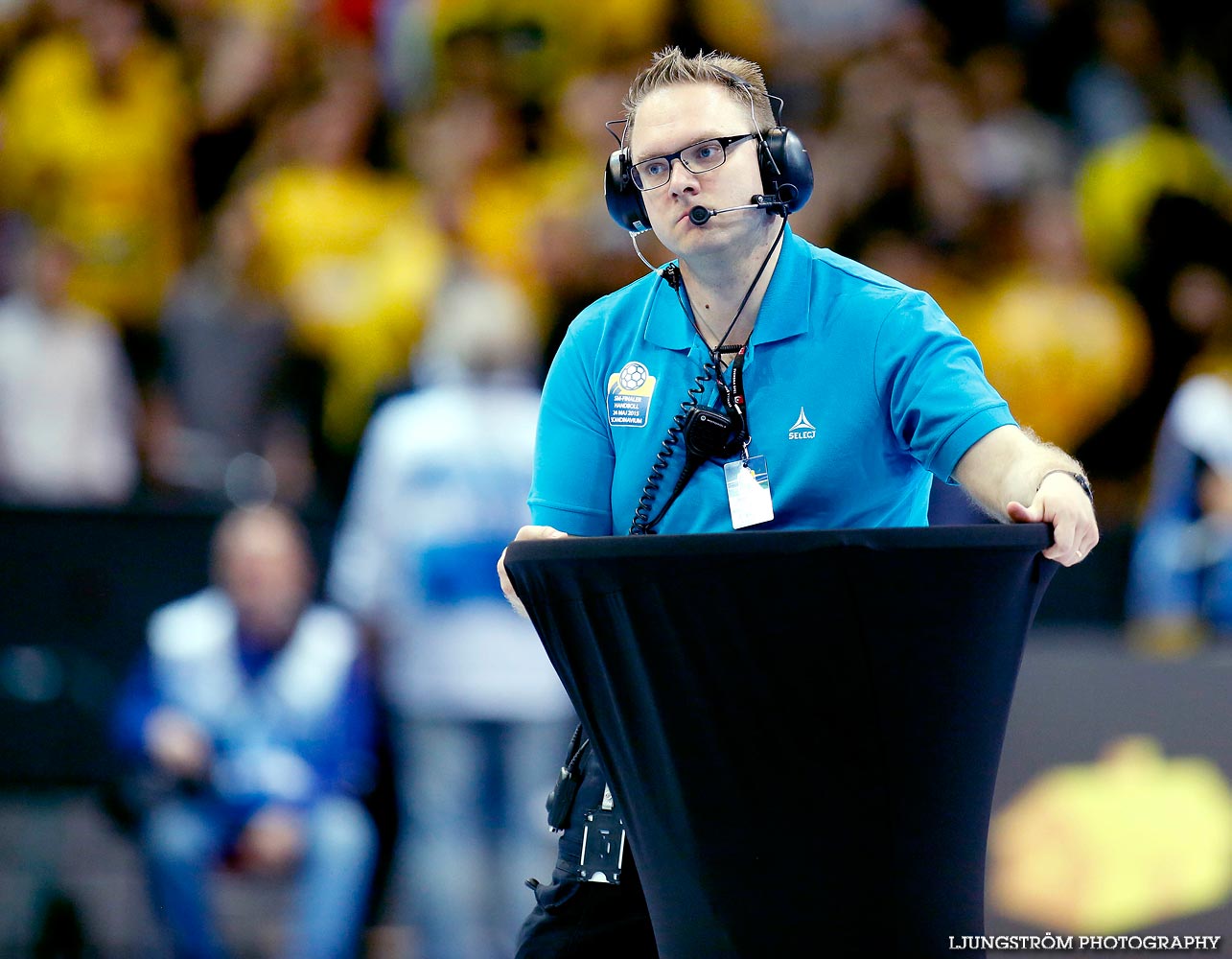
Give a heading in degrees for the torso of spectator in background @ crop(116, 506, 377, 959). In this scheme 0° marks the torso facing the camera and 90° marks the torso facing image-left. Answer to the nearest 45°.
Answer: approximately 0°

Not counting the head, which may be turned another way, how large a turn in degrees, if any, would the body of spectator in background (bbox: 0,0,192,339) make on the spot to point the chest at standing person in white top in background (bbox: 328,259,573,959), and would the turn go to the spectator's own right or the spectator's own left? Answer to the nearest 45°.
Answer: approximately 45° to the spectator's own left

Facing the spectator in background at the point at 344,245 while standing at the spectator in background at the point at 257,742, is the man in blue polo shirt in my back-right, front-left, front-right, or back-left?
back-right
